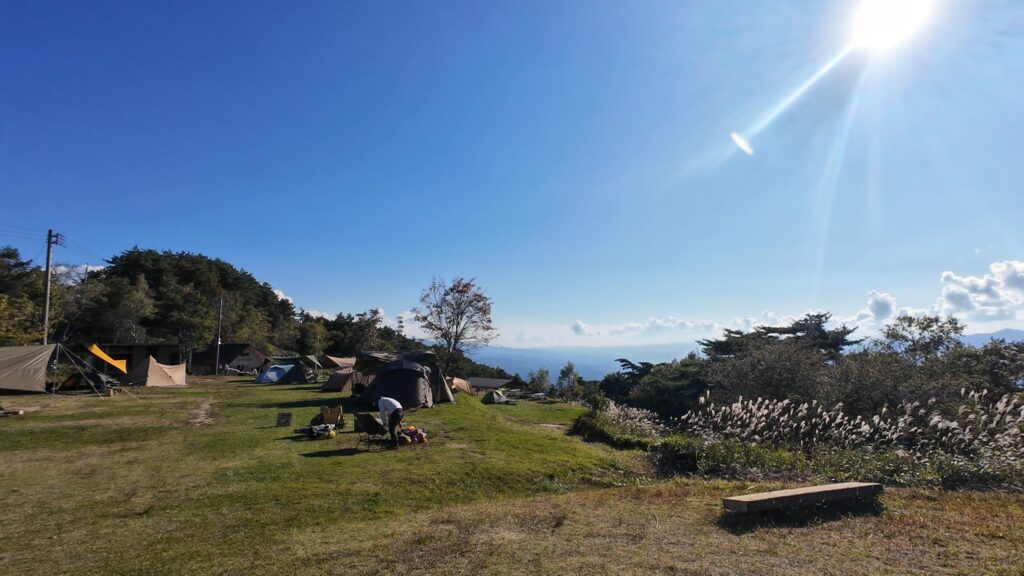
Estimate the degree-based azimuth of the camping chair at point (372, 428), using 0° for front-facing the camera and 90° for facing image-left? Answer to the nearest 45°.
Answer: approximately 270°

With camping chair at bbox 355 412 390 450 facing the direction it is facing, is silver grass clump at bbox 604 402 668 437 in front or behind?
in front

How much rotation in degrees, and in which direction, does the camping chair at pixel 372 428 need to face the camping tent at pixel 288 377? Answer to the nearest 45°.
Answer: approximately 90° to its left

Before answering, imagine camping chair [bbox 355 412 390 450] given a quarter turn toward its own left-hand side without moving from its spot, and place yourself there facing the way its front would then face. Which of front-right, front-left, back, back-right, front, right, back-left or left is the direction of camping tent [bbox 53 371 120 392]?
front-left

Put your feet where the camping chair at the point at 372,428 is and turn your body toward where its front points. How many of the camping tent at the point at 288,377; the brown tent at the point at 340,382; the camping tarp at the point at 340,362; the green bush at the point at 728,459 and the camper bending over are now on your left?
3

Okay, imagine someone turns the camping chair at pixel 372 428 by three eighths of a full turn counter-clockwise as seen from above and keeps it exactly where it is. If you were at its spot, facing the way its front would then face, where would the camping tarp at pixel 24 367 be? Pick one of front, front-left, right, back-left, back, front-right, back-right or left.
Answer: front

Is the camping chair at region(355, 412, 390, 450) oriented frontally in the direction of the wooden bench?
no

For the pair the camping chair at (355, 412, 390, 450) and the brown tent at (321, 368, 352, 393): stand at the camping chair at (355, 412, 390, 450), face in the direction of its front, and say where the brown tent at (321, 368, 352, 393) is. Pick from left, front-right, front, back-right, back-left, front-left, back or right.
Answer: left

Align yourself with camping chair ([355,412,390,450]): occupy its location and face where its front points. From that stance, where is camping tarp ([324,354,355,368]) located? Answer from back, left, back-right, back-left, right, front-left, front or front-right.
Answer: left
